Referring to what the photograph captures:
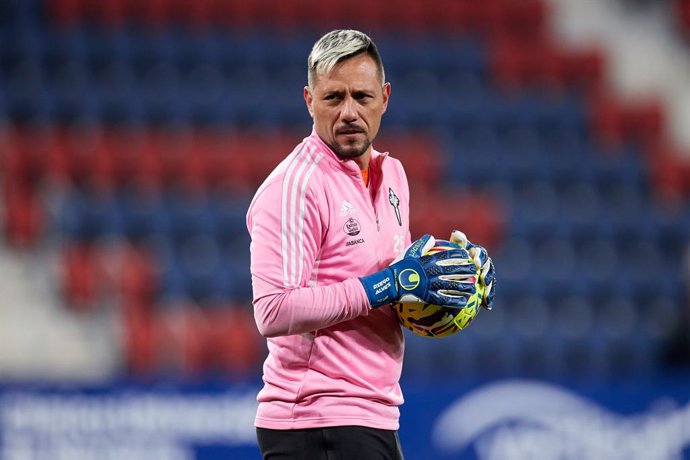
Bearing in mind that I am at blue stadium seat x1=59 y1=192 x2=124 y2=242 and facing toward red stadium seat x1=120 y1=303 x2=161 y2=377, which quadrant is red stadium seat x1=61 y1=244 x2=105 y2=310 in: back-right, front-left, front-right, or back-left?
front-right

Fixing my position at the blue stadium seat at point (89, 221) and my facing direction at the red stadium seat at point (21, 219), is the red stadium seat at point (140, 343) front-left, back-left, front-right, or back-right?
back-left

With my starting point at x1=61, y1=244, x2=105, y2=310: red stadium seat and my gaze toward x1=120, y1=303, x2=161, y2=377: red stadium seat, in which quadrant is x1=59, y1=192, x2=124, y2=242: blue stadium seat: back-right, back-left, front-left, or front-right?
back-left

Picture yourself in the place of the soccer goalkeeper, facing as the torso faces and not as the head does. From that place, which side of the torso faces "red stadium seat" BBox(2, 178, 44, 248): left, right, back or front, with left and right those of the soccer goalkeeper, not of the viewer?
back

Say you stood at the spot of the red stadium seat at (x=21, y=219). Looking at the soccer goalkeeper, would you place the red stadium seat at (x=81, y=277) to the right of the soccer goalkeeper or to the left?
left

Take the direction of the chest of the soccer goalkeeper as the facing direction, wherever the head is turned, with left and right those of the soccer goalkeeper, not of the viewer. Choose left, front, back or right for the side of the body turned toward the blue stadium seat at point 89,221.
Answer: back

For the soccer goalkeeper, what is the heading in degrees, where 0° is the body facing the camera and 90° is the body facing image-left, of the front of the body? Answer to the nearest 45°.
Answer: approximately 315°

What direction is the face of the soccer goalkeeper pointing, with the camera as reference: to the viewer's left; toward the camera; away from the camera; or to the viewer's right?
toward the camera

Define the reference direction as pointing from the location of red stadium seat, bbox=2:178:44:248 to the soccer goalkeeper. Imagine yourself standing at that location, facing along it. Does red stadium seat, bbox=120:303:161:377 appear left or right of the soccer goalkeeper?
left

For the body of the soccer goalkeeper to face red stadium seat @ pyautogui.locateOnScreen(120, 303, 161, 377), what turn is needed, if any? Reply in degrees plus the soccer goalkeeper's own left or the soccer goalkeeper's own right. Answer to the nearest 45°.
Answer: approximately 135° to the soccer goalkeeper's own left

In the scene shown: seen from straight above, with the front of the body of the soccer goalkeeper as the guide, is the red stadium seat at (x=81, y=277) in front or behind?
behind

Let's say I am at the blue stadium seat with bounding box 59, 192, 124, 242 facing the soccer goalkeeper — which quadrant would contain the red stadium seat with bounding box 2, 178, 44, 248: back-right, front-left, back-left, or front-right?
back-right

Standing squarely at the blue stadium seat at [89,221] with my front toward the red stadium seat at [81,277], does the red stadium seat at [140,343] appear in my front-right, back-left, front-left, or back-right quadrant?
front-left
